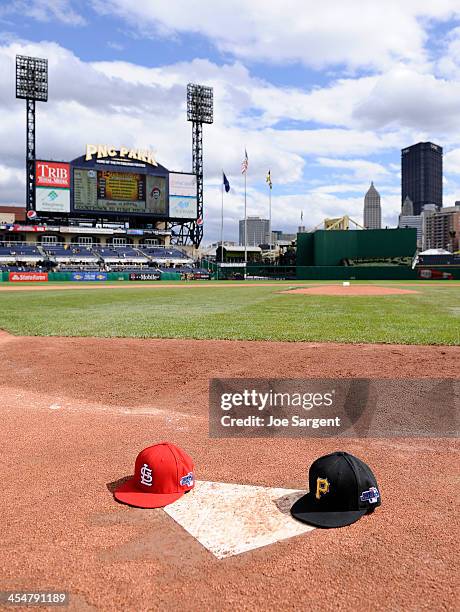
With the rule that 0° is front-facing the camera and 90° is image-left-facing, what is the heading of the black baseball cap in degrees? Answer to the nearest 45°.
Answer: approximately 45°
